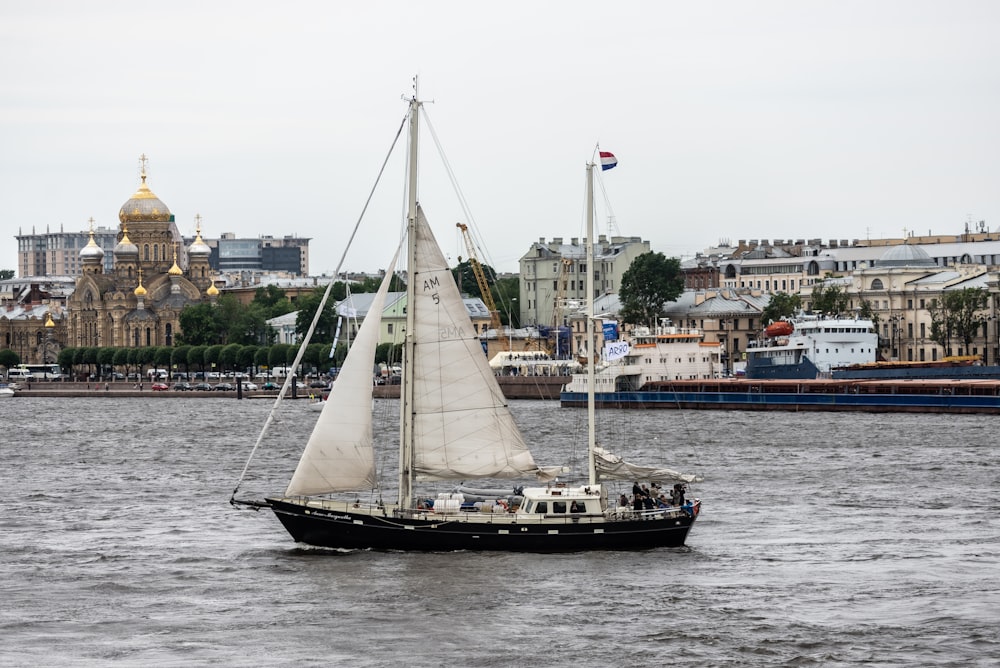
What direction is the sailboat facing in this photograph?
to the viewer's left
